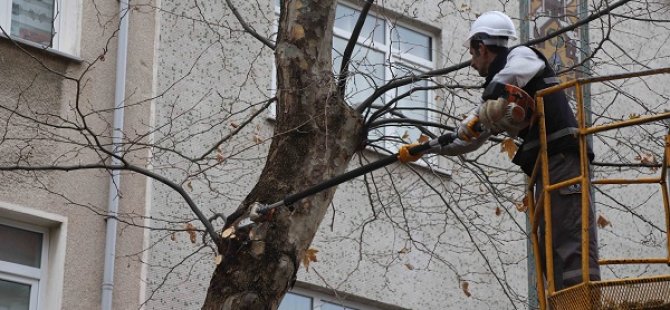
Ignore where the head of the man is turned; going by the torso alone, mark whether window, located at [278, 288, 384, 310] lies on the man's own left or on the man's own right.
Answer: on the man's own right

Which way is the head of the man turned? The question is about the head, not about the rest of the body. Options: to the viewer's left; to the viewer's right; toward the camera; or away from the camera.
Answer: to the viewer's left

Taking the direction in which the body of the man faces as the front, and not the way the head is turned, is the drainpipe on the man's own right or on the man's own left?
on the man's own right

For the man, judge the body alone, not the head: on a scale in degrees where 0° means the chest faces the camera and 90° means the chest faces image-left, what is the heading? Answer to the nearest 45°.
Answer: approximately 90°
